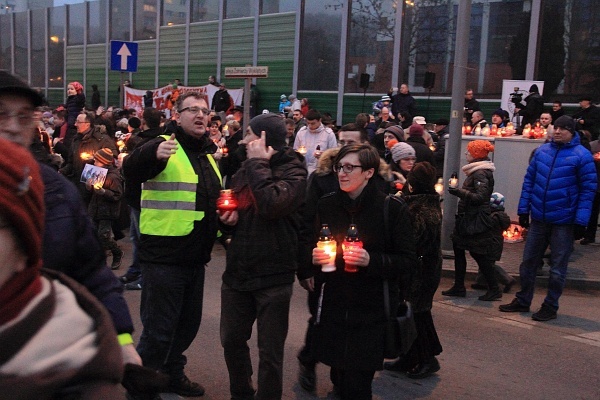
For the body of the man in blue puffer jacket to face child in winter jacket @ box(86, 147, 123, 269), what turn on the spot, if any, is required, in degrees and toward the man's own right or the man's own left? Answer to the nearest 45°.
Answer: approximately 45° to the man's own right

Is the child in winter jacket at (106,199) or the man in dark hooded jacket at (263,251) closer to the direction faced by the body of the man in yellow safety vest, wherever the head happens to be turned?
the man in dark hooded jacket

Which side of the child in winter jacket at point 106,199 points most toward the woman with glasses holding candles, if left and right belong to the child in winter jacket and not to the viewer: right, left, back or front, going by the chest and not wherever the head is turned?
left

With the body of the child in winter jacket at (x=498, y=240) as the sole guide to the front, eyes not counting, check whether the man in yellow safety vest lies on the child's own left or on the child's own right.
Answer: on the child's own left

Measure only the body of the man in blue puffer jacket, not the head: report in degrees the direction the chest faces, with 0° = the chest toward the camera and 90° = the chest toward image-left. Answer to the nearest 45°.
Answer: approximately 45°

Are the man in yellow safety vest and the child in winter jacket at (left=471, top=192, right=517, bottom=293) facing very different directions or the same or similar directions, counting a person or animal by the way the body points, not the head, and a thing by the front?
very different directions

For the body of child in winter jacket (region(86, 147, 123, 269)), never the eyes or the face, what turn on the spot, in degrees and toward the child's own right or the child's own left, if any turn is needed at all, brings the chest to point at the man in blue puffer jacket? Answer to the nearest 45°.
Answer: approximately 135° to the child's own left

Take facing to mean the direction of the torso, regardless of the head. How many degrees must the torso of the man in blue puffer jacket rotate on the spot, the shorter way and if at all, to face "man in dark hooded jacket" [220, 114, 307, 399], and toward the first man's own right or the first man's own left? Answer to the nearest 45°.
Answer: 0° — they already face them

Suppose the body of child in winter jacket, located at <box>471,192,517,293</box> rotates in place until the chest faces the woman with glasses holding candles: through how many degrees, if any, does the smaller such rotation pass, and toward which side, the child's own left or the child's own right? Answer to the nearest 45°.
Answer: approximately 90° to the child's own left

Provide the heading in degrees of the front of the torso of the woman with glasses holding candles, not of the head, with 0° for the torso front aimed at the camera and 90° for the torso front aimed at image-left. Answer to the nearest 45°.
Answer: approximately 45°

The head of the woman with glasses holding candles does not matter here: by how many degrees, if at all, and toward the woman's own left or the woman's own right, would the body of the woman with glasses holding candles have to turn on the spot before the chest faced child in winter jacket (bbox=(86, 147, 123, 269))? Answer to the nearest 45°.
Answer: approximately 90° to the woman's own right

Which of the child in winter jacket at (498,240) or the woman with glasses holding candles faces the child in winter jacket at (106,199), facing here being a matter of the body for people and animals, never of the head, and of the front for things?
the child in winter jacket at (498,240)
